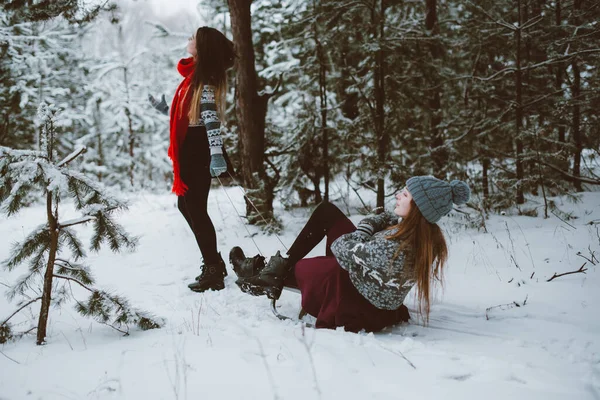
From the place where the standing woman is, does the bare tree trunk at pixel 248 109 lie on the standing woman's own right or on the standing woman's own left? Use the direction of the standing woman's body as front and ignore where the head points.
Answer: on the standing woman's own right

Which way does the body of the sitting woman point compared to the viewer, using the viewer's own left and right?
facing to the left of the viewer

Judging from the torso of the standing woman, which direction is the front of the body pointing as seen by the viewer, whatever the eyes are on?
to the viewer's left

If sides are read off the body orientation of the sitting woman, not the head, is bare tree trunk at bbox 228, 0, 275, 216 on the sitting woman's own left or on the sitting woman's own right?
on the sitting woman's own right

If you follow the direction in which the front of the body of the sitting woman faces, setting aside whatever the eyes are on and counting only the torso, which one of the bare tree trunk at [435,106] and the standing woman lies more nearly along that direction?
the standing woman

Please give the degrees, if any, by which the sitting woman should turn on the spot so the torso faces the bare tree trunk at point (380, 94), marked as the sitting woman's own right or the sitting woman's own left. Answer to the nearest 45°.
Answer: approximately 90° to the sitting woman's own right

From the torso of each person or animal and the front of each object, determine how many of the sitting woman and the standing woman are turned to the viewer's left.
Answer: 2
